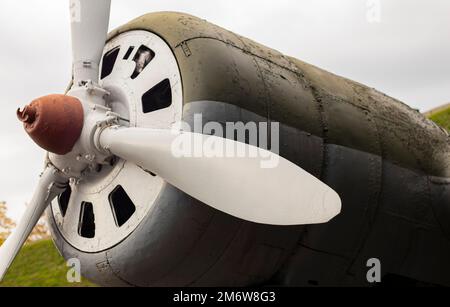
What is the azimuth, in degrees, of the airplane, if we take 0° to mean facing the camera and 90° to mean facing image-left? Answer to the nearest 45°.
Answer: approximately 45°
